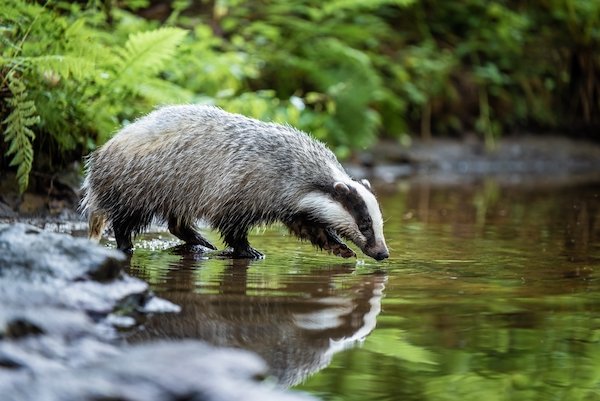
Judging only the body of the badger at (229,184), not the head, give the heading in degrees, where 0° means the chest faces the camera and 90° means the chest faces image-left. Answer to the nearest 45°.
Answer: approximately 270°

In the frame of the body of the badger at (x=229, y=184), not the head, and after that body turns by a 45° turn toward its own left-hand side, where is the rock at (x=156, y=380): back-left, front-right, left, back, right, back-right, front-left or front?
back-right

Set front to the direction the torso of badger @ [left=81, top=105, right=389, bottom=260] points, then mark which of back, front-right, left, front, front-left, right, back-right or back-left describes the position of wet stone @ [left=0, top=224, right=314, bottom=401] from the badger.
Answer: right
